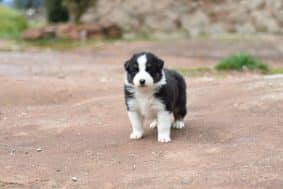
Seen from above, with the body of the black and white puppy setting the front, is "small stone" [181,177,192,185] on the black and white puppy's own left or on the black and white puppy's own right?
on the black and white puppy's own left

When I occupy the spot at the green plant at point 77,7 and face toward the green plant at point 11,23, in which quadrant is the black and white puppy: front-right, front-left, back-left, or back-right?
back-left

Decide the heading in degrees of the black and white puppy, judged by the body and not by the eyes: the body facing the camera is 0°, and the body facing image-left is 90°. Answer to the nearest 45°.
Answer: approximately 45°

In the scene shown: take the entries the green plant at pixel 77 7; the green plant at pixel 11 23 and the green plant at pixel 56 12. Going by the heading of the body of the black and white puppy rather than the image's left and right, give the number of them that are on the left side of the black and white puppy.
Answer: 0

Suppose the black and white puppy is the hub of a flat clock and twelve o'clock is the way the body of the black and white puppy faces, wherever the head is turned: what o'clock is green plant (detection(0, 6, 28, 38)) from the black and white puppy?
The green plant is roughly at 4 o'clock from the black and white puppy.

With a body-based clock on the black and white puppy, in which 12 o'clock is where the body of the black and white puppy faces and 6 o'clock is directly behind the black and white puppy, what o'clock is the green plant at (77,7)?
The green plant is roughly at 4 o'clock from the black and white puppy.

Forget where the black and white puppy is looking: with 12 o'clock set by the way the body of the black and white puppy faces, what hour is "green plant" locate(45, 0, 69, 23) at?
The green plant is roughly at 4 o'clock from the black and white puppy.

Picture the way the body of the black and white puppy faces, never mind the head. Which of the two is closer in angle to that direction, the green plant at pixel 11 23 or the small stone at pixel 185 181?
the small stone
